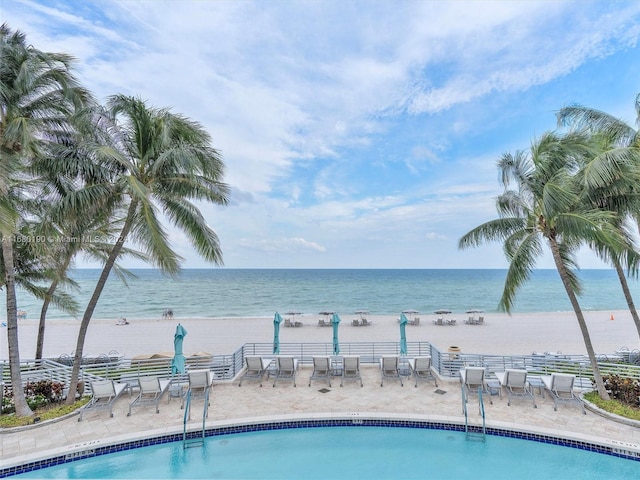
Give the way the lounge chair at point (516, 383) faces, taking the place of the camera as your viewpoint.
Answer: facing away from the viewer and to the left of the viewer

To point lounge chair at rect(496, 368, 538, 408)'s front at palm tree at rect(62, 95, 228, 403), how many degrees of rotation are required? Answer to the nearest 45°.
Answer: approximately 90° to its left

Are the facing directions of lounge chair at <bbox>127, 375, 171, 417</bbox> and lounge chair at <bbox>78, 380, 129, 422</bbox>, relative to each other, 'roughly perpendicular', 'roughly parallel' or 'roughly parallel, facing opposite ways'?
roughly parallel

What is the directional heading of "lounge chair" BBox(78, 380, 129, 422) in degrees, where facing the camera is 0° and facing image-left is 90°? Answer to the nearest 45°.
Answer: approximately 225°

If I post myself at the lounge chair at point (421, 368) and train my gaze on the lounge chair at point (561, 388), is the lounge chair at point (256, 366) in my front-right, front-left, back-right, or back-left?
back-right

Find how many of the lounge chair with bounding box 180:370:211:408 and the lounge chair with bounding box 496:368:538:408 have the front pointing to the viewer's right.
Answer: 0

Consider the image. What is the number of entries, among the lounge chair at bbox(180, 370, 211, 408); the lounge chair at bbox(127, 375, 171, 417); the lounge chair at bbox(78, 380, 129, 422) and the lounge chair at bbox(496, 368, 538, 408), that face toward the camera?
0

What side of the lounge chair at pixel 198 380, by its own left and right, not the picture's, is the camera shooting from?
back
